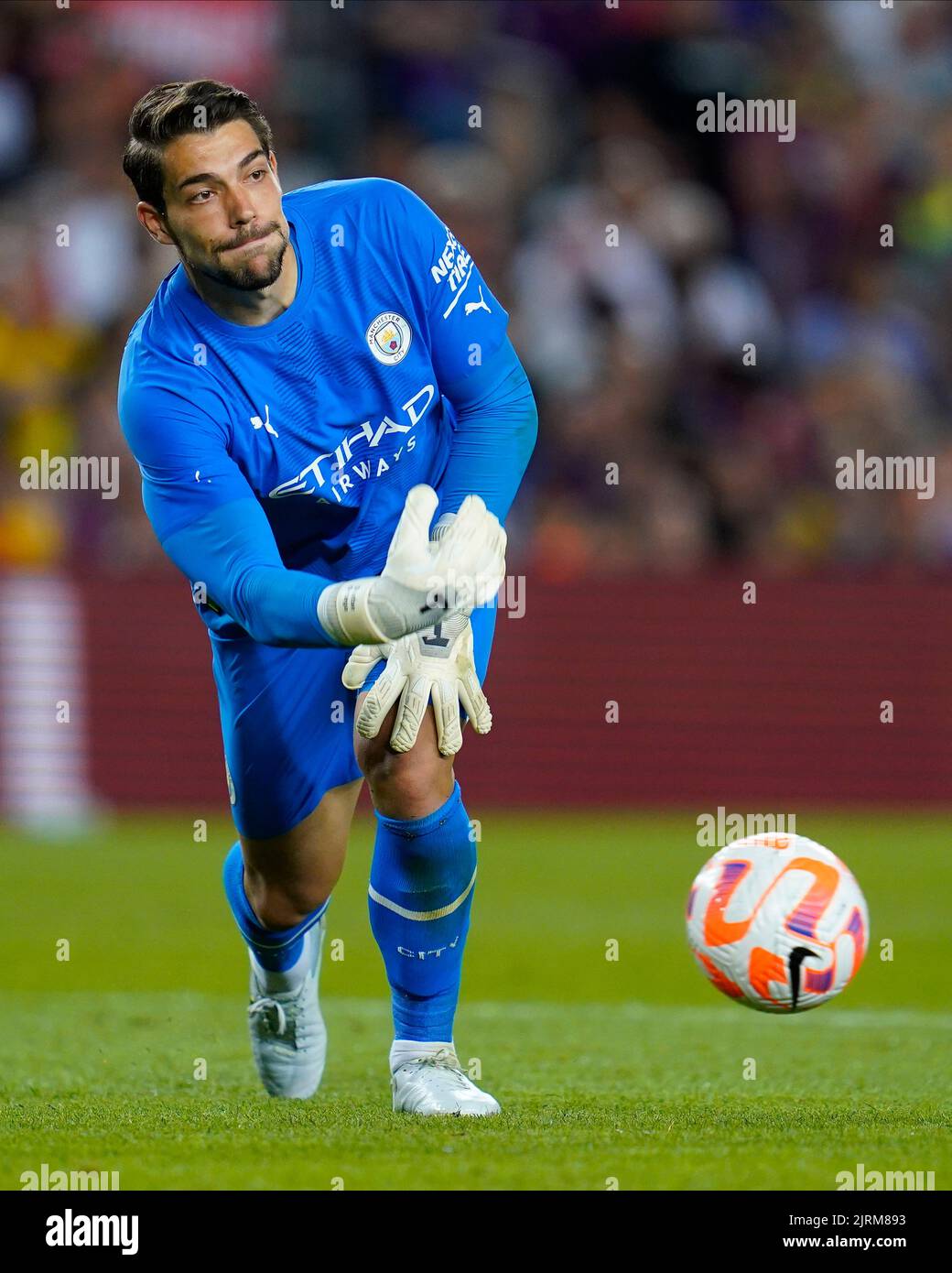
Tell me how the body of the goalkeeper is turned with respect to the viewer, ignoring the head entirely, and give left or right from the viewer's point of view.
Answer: facing the viewer and to the right of the viewer
